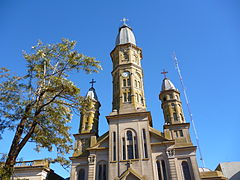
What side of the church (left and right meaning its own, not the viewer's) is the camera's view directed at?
front
